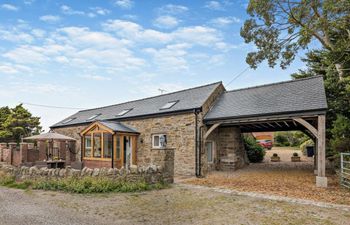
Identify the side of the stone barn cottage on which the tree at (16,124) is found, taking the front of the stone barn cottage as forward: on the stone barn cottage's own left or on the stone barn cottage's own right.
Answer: on the stone barn cottage's own right

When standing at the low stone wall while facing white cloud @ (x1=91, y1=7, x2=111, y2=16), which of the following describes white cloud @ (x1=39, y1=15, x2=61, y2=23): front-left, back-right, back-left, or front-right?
front-left

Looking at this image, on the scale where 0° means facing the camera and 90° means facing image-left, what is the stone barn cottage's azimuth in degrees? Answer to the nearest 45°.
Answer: approximately 45°

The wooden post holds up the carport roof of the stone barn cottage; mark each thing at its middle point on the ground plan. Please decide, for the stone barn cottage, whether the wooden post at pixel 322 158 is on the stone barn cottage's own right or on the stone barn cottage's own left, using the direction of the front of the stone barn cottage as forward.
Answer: on the stone barn cottage's own left
